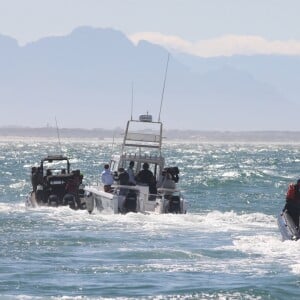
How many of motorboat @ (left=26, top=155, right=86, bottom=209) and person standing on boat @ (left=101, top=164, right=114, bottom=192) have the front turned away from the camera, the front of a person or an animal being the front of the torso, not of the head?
2

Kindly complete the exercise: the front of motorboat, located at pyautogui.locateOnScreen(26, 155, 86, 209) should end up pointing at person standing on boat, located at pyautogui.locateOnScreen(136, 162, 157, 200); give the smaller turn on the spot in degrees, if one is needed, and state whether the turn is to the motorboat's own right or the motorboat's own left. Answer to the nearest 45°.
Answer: approximately 135° to the motorboat's own right

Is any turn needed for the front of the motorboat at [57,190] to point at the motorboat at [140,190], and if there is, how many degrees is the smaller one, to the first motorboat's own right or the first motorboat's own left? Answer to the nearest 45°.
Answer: approximately 135° to the first motorboat's own right

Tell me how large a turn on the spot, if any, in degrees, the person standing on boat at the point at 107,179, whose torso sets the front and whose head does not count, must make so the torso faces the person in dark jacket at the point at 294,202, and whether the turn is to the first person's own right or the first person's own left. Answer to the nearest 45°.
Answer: approximately 135° to the first person's own right

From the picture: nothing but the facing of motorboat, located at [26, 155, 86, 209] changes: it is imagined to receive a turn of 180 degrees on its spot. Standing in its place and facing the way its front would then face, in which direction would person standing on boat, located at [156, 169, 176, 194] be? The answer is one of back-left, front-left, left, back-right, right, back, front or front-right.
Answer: front-left

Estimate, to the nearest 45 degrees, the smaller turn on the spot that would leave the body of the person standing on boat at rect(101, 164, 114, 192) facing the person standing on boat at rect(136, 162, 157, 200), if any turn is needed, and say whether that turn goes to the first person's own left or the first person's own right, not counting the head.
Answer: approximately 90° to the first person's own right

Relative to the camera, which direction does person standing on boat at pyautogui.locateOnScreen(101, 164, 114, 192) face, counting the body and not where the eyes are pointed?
away from the camera

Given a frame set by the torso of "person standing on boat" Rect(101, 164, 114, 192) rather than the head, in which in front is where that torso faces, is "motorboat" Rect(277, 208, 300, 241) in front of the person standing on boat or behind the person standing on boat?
behind

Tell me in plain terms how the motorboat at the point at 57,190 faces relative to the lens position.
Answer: facing away from the viewer
